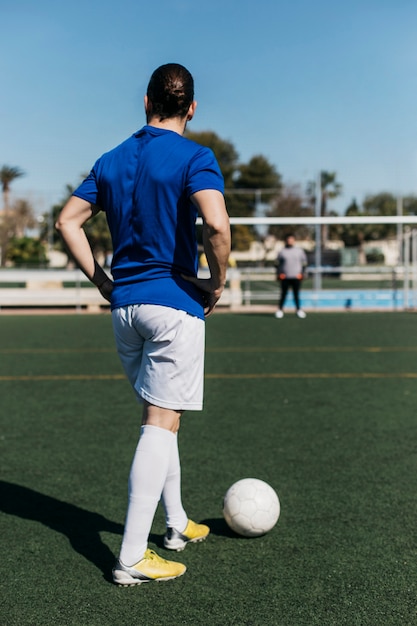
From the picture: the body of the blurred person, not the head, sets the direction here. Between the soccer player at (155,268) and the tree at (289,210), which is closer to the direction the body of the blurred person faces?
the soccer player

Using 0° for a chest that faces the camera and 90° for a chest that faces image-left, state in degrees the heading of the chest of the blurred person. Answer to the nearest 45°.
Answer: approximately 0°

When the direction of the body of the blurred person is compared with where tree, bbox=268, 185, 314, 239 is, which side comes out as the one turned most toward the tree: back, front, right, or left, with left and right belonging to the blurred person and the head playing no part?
back

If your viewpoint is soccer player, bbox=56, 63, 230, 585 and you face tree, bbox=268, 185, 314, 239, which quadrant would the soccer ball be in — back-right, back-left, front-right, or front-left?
front-right

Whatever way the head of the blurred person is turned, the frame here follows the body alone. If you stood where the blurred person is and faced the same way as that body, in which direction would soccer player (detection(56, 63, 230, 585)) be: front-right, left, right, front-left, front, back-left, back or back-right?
front

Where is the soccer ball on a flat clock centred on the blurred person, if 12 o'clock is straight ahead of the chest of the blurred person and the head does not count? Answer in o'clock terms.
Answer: The soccer ball is roughly at 12 o'clock from the blurred person.

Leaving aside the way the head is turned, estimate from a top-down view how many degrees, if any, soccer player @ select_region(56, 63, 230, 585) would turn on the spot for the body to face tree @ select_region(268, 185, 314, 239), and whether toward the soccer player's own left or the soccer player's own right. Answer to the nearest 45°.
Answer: approximately 45° to the soccer player's own left

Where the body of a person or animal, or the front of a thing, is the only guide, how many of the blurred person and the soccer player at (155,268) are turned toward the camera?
1

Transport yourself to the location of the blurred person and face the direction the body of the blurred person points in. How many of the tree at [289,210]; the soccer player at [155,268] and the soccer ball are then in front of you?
2

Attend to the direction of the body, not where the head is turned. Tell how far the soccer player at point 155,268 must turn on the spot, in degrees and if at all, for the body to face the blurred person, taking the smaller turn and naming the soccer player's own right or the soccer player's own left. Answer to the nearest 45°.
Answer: approximately 45° to the soccer player's own left

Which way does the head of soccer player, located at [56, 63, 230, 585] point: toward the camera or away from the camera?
away from the camera
